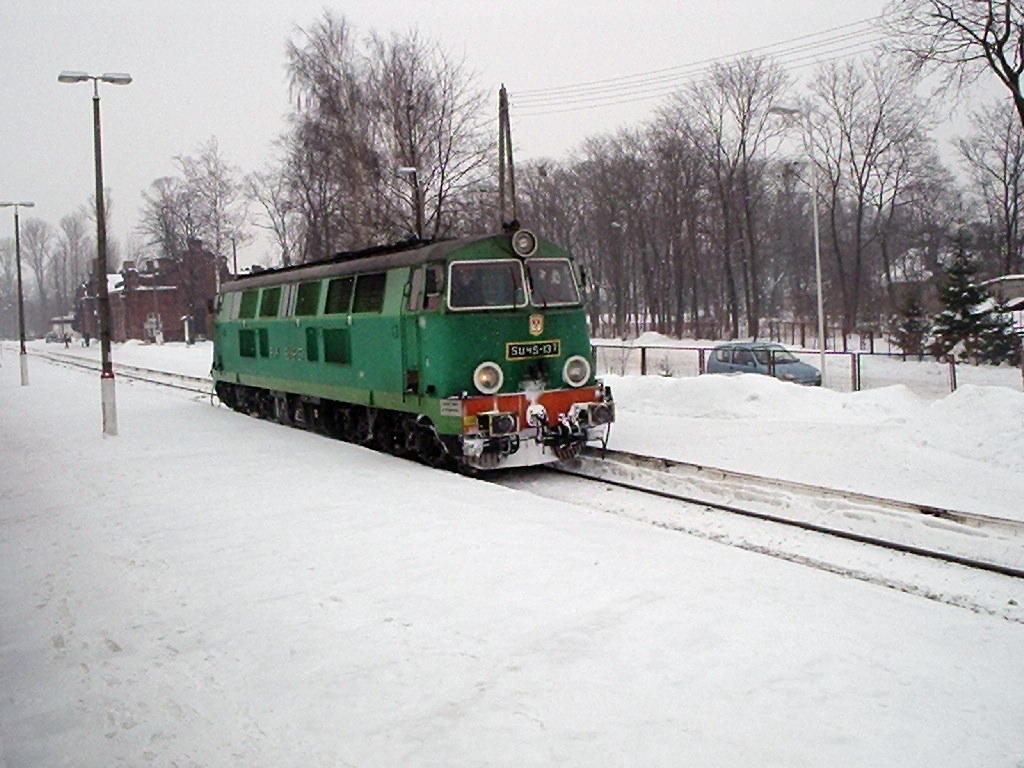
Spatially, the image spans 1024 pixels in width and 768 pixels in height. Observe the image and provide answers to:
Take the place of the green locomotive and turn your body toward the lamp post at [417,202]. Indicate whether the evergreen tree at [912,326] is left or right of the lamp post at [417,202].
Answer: right

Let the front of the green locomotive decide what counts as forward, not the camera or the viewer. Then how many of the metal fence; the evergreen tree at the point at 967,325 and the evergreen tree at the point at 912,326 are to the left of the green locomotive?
3

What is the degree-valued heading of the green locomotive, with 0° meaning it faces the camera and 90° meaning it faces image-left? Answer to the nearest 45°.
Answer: approximately 315°

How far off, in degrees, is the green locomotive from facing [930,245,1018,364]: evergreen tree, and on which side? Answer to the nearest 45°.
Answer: approximately 90° to its left

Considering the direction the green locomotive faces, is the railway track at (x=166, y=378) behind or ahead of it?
behind

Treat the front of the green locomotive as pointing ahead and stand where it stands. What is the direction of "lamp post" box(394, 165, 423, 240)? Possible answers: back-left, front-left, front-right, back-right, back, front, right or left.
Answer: back-left

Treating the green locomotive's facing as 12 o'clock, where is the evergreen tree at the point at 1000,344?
The evergreen tree is roughly at 9 o'clock from the green locomotive.

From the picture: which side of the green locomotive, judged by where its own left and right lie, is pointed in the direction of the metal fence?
left

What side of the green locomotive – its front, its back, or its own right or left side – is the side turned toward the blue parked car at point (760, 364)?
left
